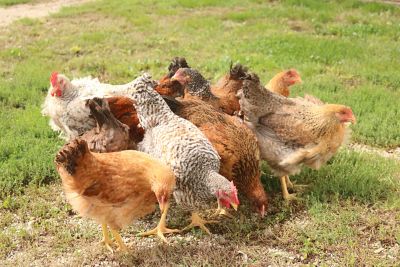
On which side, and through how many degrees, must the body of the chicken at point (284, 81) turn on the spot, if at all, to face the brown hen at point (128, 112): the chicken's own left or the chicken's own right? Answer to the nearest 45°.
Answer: approximately 135° to the chicken's own right

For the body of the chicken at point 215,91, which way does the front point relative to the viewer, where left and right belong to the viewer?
facing to the left of the viewer

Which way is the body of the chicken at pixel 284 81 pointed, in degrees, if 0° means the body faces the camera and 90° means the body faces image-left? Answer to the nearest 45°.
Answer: approximately 270°

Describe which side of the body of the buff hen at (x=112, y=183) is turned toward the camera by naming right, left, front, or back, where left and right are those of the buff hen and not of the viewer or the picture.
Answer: right

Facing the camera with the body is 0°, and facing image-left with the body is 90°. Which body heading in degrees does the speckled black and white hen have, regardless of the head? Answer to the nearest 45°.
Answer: approximately 315°

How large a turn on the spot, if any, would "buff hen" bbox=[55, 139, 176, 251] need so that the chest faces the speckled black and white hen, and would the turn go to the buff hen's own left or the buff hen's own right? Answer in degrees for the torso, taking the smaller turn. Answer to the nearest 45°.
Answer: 0° — it already faces it

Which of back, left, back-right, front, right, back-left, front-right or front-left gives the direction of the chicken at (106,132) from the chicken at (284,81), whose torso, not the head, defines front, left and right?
back-right

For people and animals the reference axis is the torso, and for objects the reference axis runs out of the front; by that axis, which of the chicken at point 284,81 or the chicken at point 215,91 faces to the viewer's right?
the chicken at point 284,81

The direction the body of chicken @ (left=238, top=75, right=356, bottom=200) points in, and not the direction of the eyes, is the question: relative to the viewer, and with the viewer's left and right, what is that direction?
facing to the right of the viewer

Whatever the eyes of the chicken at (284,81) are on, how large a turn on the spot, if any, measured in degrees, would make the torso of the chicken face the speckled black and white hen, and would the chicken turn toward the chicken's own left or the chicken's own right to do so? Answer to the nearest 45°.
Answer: approximately 135° to the chicken's own right

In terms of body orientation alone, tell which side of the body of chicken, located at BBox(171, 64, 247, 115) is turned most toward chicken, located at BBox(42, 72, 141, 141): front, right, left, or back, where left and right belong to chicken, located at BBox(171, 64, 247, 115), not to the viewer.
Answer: front

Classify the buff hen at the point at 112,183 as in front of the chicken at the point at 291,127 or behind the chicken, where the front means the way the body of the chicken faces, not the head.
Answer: behind

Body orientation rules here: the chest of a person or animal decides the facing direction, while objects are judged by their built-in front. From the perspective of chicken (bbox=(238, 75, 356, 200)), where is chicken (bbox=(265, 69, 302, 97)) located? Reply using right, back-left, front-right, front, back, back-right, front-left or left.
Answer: left

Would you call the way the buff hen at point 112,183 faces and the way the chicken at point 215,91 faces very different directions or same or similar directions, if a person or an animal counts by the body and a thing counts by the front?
very different directions

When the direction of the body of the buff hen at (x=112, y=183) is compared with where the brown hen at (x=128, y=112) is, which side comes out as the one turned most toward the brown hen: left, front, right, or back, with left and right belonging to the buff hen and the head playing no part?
left
